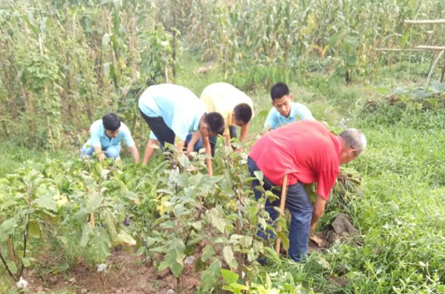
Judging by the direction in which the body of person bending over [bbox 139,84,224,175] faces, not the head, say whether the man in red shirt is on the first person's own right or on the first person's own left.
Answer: on the first person's own right

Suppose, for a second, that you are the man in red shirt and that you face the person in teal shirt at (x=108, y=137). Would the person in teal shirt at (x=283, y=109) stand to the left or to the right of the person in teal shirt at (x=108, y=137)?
right

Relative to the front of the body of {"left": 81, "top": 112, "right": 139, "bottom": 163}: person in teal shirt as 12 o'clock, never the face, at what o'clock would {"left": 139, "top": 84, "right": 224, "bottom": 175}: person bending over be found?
The person bending over is roughly at 10 o'clock from the person in teal shirt.

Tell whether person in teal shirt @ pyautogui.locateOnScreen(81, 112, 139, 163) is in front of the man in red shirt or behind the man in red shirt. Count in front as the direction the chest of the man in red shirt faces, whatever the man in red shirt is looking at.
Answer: behind

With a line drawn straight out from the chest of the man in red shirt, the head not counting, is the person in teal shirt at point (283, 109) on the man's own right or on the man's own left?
on the man's own left

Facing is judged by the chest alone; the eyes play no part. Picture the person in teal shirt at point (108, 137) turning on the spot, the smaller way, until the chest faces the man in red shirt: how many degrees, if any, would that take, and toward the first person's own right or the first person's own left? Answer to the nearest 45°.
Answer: approximately 45° to the first person's own left

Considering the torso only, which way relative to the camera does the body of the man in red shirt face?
to the viewer's right
